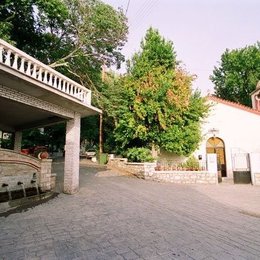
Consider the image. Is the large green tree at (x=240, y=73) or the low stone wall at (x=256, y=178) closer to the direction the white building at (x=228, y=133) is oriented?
the low stone wall

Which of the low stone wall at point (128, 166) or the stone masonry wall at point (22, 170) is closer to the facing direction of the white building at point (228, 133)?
the stone masonry wall

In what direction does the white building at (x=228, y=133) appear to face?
toward the camera

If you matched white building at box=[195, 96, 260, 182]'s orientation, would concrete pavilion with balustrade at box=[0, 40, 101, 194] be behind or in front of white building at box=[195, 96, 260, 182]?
in front

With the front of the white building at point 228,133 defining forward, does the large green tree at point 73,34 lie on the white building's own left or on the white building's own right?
on the white building's own right

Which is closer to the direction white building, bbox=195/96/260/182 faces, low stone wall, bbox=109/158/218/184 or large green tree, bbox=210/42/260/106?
the low stone wall

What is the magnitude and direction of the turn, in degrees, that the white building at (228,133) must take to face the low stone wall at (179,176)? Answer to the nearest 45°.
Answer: approximately 45° to its right

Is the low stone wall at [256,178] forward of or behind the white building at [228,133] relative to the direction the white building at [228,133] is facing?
forward

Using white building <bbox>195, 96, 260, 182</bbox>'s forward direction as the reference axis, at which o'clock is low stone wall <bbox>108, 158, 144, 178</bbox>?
The low stone wall is roughly at 2 o'clock from the white building.

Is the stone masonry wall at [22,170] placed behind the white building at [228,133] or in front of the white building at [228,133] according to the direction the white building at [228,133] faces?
in front

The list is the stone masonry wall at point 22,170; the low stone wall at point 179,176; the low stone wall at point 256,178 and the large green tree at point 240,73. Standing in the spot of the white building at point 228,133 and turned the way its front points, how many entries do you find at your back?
1

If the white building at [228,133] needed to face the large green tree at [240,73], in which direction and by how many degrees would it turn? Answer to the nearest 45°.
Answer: approximately 180°

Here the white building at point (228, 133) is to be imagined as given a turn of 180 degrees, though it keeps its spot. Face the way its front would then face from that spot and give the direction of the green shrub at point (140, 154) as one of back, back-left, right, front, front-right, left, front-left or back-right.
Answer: back-left
